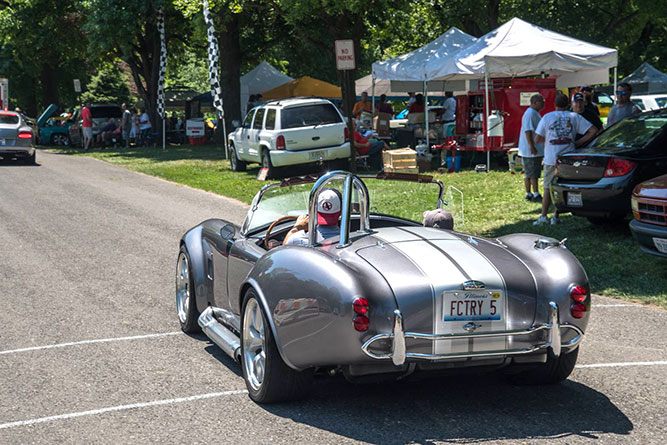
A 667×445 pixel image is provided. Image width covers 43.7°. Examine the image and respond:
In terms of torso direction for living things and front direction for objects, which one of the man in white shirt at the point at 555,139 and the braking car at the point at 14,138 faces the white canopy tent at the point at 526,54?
the man in white shirt

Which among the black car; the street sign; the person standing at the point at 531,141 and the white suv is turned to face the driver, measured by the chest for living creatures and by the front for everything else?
the street sign

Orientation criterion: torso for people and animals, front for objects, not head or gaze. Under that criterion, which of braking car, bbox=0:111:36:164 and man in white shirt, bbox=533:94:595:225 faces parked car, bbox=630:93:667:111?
the man in white shirt

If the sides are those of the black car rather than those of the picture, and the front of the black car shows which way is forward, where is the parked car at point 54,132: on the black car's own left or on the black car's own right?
on the black car's own left

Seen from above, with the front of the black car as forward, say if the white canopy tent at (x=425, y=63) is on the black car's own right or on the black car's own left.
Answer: on the black car's own left

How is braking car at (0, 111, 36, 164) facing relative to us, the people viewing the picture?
facing away from the viewer

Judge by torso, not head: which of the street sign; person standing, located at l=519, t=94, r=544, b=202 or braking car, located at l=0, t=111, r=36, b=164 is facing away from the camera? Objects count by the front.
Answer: the braking car

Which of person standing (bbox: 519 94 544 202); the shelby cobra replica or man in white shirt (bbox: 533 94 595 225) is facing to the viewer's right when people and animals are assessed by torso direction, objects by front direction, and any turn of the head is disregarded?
the person standing

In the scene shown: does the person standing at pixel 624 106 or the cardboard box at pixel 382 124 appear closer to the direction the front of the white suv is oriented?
the cardboard box

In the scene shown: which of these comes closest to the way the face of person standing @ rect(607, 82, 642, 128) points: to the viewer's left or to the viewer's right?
to the viewer's left

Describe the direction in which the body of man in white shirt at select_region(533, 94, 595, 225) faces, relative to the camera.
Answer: away from the camera

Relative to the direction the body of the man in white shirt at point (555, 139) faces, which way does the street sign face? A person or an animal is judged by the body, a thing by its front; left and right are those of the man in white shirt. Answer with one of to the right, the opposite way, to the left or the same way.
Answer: the opposite way

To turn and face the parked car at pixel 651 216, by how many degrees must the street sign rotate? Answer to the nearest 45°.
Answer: approximately 45° to its left

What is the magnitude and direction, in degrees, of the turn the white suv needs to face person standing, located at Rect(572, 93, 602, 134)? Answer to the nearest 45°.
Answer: approximately 180°

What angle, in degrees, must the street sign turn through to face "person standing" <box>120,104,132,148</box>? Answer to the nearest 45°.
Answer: approximately 135° to its right
